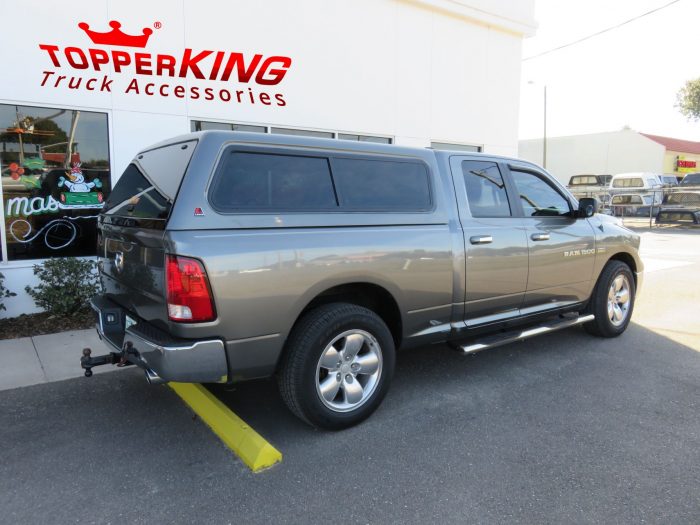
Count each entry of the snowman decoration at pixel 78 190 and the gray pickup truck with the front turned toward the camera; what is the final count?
1

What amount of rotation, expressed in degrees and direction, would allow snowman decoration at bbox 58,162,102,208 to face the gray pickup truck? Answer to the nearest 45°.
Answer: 0° — it already faces it

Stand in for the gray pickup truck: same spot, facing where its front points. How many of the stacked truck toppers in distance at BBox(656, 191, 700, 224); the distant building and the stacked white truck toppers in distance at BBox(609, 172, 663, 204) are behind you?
0

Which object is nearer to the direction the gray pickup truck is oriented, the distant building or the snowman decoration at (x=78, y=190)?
the distant building

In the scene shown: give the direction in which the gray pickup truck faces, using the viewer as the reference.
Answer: facing away from the viewer and to the right of the viewer

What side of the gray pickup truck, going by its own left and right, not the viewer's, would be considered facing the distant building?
front

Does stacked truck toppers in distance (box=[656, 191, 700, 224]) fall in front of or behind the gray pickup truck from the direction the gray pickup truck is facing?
in front

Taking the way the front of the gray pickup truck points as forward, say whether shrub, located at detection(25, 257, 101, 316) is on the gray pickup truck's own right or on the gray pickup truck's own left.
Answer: on the gray pickup truck's own left

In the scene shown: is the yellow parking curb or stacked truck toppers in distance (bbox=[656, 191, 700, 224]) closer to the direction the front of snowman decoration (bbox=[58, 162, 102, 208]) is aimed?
the yellow parking curb

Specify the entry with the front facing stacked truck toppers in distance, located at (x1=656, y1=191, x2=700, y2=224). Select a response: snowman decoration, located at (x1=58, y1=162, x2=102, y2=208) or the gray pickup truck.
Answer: the gray pickup truck

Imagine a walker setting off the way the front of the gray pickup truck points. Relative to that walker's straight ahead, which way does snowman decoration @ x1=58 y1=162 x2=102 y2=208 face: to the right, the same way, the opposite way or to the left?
to the right

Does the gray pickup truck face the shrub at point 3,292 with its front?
no

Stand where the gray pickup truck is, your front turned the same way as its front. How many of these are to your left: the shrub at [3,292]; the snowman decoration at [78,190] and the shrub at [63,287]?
3

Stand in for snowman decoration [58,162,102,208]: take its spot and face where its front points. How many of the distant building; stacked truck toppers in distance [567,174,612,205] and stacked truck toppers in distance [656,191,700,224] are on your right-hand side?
0

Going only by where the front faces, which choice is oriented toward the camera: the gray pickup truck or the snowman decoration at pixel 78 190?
the snowman decoration

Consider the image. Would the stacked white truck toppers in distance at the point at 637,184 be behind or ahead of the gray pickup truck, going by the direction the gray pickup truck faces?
ahead
